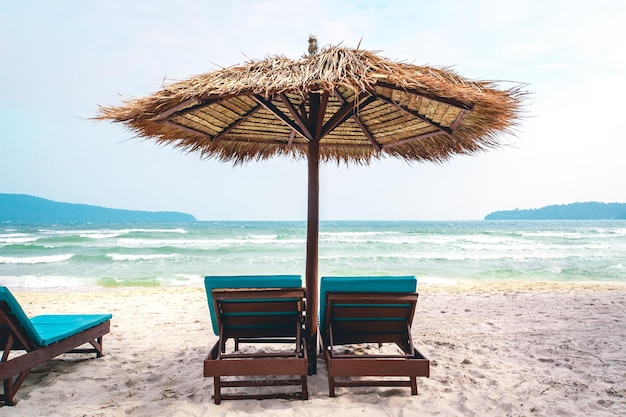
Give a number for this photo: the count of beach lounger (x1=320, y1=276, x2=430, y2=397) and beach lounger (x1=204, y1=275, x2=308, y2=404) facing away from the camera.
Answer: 2

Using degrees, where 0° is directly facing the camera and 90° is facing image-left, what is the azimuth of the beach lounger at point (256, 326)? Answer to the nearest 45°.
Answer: approximately 180°

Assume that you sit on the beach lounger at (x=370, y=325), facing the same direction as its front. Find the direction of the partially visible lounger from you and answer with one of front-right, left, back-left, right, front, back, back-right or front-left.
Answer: left

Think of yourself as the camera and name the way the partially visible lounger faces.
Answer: facing away from the viewer and to the right of the viewer

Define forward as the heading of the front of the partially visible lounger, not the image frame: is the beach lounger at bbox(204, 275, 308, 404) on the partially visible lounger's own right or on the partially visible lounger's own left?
on the partially visible lounger's own right

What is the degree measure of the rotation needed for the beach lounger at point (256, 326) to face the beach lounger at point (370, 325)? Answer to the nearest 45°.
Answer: approximately 90° to its right

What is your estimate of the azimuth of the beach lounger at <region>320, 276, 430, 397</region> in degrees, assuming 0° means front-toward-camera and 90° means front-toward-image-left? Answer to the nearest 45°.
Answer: approximately 180°
